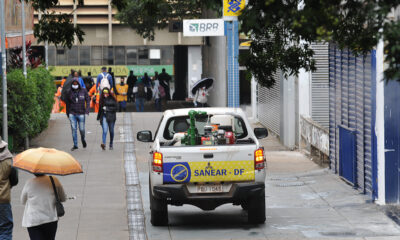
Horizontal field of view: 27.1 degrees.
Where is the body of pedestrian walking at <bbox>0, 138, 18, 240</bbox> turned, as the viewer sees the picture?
away from the camera

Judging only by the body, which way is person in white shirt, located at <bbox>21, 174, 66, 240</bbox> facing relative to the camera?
away from the camera

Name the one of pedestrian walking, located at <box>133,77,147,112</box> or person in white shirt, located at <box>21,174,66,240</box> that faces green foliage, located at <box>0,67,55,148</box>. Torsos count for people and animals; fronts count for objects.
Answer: the person in white shirt

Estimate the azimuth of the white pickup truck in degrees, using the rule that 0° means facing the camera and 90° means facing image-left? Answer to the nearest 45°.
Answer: approximately 180°

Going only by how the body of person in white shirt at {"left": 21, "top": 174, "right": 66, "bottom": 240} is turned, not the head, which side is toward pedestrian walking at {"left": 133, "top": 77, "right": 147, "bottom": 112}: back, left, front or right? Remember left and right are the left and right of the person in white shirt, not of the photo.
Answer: front

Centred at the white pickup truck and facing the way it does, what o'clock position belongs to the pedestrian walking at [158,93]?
The pedestrian walking is roughly at 12 o'clock from the white pickup truck.

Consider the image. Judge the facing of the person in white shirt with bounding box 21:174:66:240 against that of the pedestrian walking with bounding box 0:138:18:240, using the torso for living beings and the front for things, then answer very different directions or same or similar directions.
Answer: same or similar directions

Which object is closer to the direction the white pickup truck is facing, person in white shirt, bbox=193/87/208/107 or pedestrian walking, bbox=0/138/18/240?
the person in white shirt

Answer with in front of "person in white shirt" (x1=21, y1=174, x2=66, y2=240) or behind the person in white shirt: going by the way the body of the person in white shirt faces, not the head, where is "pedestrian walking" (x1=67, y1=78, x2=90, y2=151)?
in front

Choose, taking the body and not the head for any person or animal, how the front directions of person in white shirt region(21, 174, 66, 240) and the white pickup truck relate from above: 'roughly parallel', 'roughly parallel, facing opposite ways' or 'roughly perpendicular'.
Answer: roughly parallel

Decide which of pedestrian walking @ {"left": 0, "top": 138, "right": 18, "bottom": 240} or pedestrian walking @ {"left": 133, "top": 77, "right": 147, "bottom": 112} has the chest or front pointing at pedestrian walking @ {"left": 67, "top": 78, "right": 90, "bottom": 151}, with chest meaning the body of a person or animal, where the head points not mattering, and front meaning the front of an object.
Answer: pedestrian walking @ {"left": 0, "top": 138, "right": 18, "bottom": 240}

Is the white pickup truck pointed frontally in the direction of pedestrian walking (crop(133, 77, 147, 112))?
yes

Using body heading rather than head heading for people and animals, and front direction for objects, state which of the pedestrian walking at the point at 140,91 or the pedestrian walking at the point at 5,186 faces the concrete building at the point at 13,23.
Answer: the pedestrian walking at the point at 5,186

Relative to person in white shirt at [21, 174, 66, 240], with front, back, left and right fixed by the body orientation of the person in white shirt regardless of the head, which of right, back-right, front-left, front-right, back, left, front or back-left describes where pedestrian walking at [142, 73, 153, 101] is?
front
